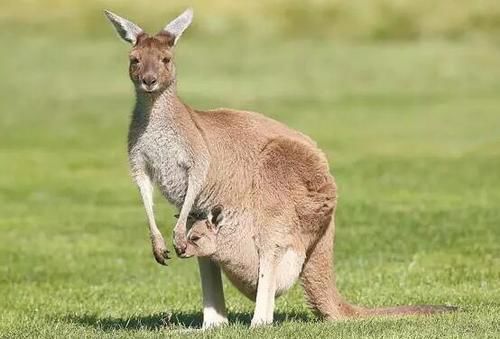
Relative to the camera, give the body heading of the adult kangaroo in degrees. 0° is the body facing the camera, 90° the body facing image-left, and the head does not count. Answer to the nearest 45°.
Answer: approximately 45°

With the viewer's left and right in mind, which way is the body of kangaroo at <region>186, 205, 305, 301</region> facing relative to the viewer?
facing to the left of the viewer
